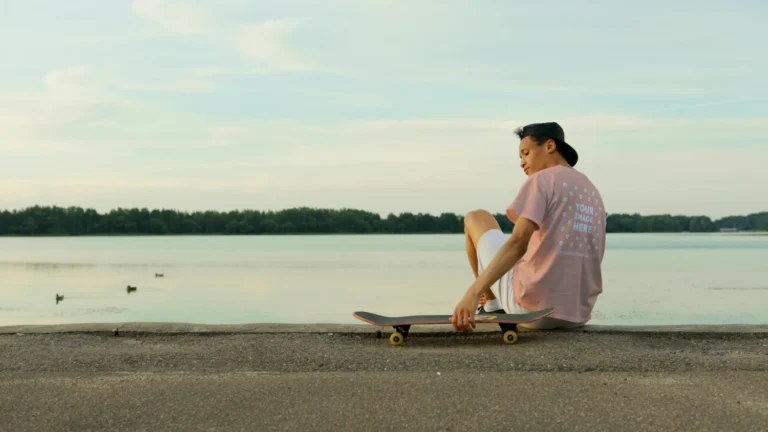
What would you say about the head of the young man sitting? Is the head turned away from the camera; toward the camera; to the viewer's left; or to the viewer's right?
to the viewer's left

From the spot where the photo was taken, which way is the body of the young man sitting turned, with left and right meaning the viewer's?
facing away from the viewer and to the left of the viewer
